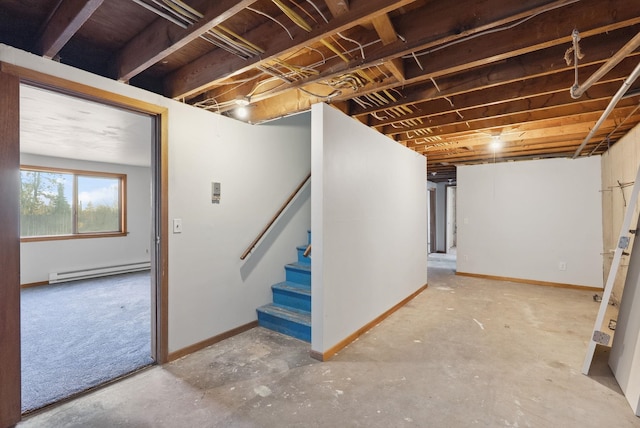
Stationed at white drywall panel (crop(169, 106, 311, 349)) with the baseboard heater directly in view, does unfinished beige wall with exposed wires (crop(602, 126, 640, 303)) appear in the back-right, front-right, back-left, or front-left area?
back-right

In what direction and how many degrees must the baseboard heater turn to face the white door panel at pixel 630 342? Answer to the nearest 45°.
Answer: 0° — it already faces it

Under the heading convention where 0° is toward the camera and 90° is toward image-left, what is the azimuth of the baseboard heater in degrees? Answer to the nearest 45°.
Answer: approximately 315°

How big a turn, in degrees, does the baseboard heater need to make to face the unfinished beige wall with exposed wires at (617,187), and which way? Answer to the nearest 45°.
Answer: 0° — it already faces it

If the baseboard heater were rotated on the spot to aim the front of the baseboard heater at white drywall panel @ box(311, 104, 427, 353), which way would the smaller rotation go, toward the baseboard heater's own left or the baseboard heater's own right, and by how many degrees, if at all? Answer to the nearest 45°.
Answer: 0° — it already faces it
